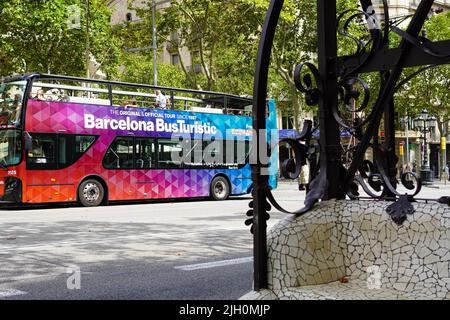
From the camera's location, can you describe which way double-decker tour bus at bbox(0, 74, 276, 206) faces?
facing the viewer and to the left of the viewer

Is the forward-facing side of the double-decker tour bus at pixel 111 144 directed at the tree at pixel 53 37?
no

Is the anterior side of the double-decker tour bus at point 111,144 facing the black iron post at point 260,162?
no

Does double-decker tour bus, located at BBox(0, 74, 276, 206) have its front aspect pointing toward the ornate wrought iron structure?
no
